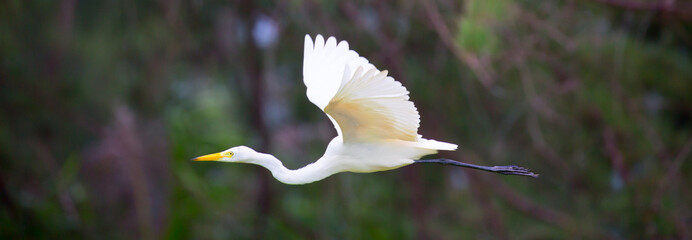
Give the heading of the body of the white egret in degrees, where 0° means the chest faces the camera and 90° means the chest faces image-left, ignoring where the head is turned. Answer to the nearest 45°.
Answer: approximately 90°

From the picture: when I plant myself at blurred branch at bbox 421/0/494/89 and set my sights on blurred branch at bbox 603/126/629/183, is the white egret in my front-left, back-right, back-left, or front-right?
back-right

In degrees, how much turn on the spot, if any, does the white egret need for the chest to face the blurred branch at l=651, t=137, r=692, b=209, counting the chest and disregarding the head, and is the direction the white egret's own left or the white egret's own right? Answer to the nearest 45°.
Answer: approximately 135° to the white egret's own right

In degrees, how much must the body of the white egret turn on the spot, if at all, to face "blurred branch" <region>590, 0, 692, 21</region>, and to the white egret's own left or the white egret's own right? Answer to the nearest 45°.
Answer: approximately 135° to the white egret's own right

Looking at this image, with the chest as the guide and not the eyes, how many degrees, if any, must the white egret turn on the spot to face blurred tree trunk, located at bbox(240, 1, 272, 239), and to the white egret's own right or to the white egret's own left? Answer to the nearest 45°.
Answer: approximately 90° to the white egret's own right

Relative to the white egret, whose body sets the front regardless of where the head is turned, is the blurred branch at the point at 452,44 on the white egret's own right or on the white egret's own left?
on the white egret's own right
